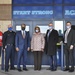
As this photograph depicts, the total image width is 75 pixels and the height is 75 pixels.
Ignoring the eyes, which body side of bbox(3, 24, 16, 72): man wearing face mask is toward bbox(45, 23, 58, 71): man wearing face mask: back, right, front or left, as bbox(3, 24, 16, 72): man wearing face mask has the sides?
left

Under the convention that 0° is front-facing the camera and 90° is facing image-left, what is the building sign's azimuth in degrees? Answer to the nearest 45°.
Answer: approximately 0°

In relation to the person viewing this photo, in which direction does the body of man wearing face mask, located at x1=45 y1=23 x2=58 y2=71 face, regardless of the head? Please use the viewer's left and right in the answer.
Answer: facing the viewer and to the left of the viewer

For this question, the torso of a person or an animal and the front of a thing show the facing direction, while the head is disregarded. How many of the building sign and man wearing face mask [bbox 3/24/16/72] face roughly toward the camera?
2

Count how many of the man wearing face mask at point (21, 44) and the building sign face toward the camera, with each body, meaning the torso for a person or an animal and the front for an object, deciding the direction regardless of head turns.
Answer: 2

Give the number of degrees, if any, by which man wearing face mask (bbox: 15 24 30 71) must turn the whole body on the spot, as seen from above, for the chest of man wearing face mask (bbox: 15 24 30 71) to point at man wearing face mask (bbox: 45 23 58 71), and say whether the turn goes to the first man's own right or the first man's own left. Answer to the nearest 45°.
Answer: approximately 90° to the first man's own left
